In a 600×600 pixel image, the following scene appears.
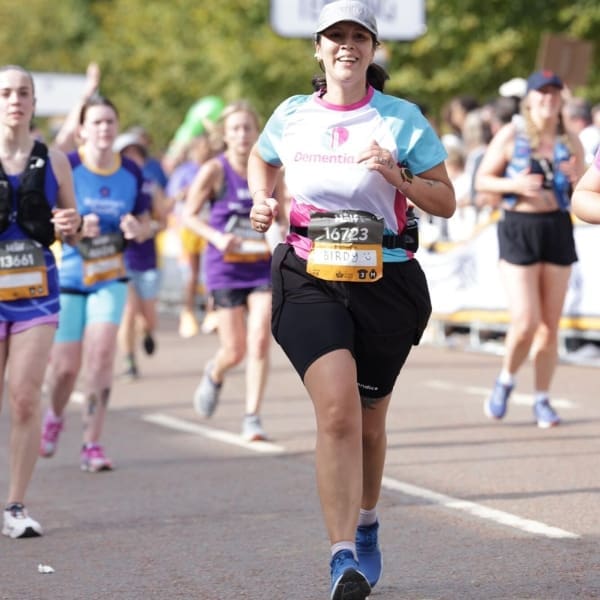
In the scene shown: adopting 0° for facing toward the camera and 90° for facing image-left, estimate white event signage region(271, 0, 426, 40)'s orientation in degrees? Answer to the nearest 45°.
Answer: approximately 0°

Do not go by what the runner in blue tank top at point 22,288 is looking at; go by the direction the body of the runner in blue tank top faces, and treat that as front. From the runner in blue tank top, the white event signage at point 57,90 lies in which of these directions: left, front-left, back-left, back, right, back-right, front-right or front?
back

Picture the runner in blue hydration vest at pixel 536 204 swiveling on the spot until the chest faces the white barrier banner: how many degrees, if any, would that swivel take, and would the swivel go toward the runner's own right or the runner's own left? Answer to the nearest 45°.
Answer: approximately 180°

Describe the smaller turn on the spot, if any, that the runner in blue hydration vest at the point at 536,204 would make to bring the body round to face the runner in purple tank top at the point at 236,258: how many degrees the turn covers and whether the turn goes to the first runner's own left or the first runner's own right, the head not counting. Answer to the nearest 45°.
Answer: approximately 90° to the first runner's own right

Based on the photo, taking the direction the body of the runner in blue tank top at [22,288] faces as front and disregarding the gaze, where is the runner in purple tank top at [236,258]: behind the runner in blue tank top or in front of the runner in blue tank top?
behind

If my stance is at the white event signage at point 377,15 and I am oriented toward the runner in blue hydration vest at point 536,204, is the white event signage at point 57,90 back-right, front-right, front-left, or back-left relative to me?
back-right

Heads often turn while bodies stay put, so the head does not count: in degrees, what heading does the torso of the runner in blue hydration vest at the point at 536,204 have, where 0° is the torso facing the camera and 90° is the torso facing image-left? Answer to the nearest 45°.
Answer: approximately 0°

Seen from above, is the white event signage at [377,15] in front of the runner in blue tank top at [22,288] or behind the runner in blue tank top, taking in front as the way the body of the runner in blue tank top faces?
behind

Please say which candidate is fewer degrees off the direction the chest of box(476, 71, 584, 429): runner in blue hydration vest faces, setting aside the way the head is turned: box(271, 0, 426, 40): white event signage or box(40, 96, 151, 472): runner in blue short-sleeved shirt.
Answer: the runner in blue short-sleeved shirt

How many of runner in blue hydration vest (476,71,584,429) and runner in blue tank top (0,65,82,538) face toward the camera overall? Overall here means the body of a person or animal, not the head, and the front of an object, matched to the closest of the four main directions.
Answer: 2
